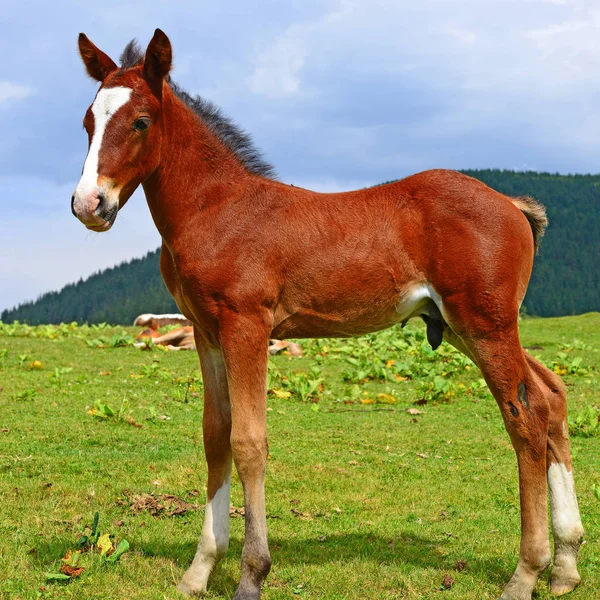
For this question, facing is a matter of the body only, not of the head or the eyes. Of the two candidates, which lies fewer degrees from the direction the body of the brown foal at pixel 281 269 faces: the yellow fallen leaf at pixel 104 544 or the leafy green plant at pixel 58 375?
the yellow fallen leaf

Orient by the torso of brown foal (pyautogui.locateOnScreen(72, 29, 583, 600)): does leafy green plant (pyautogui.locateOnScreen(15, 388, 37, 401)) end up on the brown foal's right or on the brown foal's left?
on the brown foal's right

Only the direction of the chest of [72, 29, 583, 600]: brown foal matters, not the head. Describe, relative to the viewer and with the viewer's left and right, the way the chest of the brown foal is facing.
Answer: facing to the left of the viewer

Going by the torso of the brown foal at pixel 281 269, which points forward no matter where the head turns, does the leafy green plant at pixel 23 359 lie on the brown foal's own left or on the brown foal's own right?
on the brown foal's own right

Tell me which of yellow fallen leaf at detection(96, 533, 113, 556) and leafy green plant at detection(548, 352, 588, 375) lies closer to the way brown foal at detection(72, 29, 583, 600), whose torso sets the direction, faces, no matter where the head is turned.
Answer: the yellow fallen leaf
